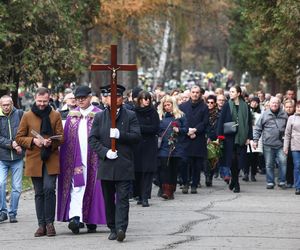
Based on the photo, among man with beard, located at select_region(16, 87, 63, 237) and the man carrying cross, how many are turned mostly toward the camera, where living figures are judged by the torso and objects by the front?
2

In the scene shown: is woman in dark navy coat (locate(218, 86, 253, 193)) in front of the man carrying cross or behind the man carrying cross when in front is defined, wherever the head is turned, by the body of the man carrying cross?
behind

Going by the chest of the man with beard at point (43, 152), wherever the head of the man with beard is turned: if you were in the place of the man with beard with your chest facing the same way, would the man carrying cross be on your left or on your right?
on your left

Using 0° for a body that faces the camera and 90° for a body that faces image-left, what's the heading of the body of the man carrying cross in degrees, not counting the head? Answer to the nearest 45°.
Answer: approximately 0°

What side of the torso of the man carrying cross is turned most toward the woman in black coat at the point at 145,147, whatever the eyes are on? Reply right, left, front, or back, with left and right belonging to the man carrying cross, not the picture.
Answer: back

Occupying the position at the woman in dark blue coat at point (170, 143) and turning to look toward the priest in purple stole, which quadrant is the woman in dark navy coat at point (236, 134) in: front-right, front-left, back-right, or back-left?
back-left

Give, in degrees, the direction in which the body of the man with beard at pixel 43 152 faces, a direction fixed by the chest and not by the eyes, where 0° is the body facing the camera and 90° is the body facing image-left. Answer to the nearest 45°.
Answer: approximately 0°

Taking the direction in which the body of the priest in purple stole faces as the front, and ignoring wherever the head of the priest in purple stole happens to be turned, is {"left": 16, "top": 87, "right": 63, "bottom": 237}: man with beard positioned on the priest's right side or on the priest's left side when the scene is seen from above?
on the priest's right side

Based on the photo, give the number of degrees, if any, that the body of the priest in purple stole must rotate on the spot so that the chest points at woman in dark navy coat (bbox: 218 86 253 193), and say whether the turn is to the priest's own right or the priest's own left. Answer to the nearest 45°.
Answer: approximately 135° to the priest's own left

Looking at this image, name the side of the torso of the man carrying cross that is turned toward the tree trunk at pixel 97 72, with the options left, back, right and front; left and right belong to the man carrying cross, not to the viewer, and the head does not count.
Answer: back
